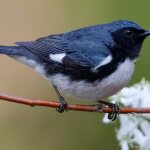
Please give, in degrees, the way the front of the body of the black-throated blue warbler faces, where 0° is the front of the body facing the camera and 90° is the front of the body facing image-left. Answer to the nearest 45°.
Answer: approximately 270°
